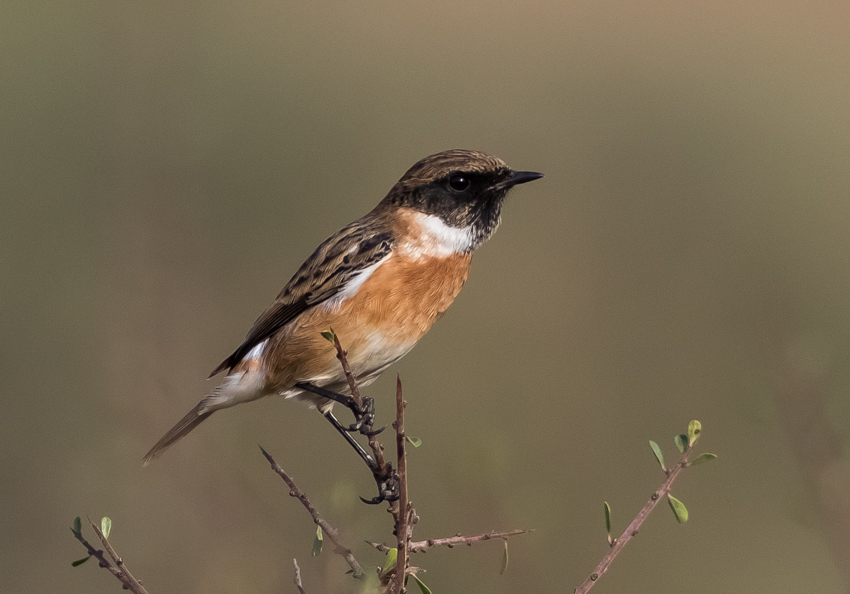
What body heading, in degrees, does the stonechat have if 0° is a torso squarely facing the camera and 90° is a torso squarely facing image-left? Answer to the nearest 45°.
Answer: approximately 270°
